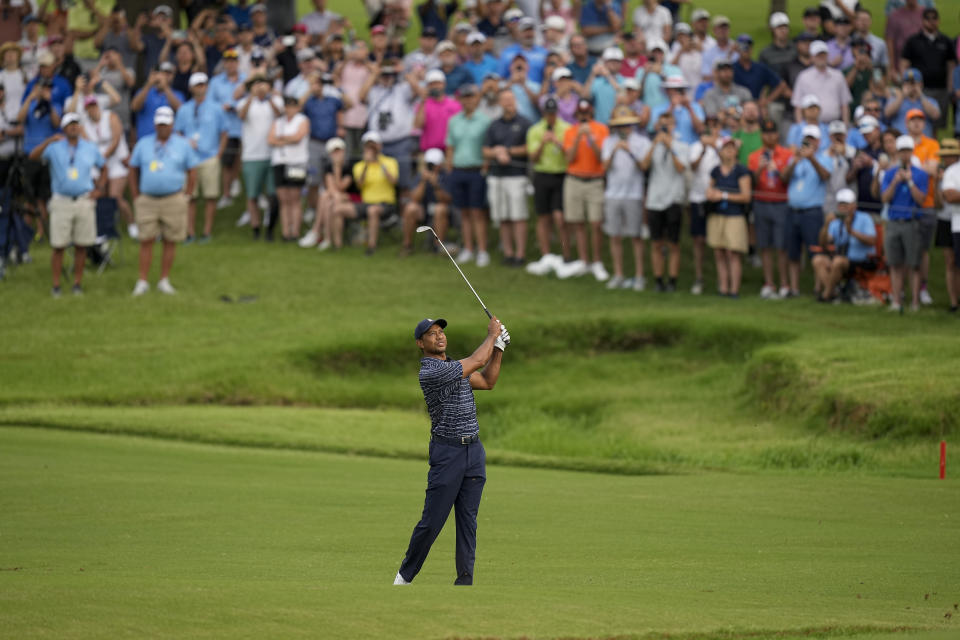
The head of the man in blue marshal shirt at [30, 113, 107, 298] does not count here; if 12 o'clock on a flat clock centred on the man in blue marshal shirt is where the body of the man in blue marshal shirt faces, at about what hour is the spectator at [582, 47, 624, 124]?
The spectator is roughly at 9 o'clock from the man in blue marshal shirt.

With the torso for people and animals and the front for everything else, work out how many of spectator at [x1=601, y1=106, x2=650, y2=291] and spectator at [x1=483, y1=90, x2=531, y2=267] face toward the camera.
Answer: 2

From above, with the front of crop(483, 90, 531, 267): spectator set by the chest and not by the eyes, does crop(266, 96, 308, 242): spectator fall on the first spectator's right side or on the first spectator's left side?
on the first spectator's right side

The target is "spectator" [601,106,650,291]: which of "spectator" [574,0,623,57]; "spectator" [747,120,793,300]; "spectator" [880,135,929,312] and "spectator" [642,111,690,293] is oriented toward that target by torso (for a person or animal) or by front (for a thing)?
"spectator" [574,0,623,57]
